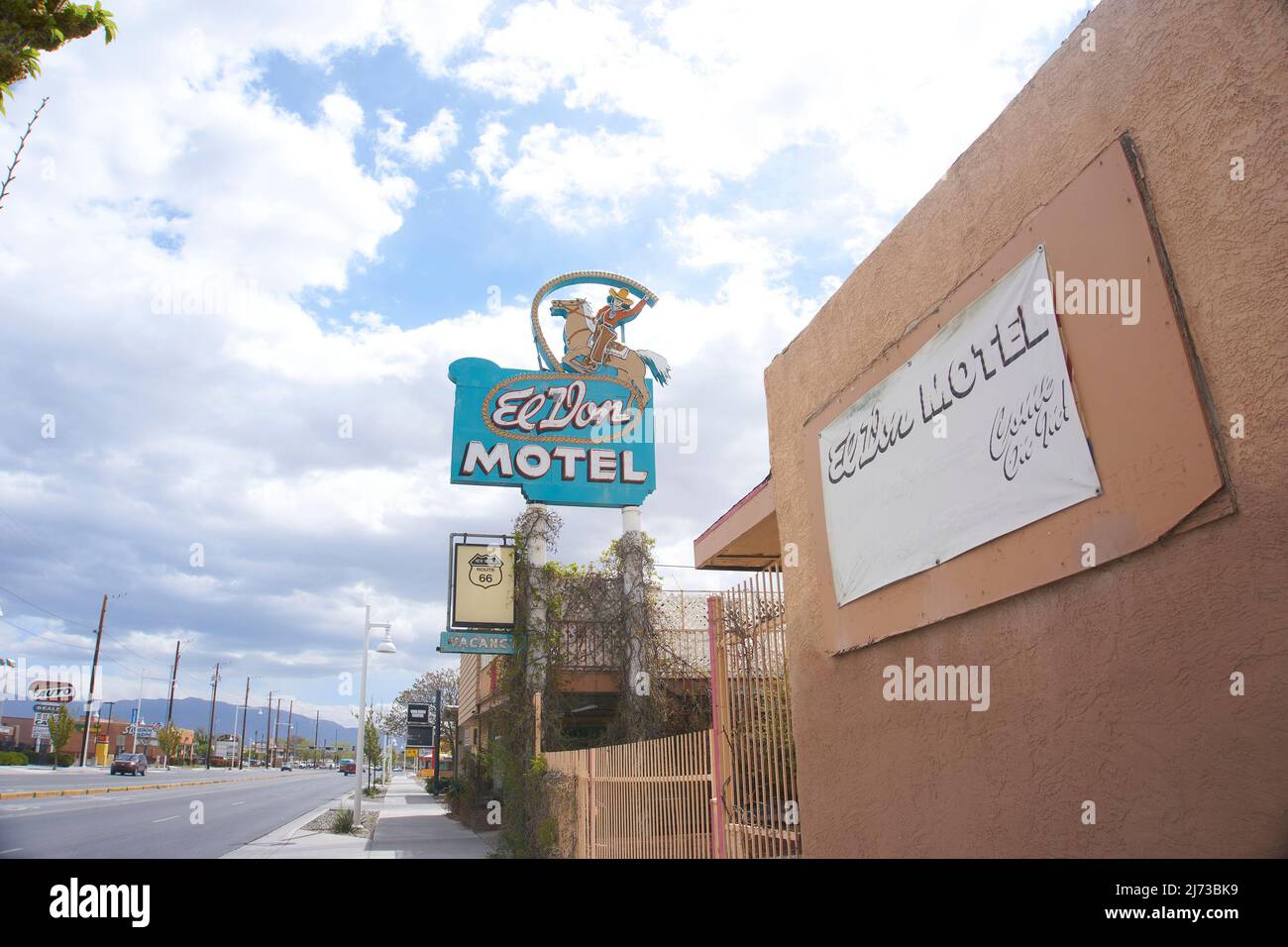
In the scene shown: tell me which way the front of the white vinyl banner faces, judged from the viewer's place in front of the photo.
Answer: facing the viewer and to the left of the viewer

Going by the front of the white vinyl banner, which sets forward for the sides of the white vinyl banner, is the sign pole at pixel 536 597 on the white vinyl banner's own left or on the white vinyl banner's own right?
on the white vinyl banner's own right

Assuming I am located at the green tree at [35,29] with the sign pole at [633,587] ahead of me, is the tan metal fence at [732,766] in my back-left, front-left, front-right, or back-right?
front-right

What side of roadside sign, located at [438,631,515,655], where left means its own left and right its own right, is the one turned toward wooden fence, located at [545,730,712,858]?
front

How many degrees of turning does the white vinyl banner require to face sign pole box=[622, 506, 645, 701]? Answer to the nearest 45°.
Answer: approximately 90° to its right

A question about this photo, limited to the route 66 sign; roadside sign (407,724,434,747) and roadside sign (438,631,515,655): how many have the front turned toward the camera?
3

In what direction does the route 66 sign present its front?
toward the camera

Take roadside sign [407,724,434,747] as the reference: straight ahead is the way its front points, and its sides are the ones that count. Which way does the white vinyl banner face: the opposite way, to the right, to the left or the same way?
to the right

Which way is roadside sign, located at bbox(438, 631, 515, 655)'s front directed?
toward the camera

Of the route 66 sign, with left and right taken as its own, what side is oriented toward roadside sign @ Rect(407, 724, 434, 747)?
back

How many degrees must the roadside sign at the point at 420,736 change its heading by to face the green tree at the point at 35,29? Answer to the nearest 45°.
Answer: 0° — it already faces it

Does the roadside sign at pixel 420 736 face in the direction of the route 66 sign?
yes

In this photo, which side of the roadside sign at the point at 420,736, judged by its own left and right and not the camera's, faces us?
front

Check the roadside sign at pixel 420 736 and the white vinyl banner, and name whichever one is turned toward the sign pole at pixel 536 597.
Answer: the roadside sign

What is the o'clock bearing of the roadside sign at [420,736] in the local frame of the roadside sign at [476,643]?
the roadside sign at [420,736] is roughly at 6 o'clock from the roadside sign at [476,643].
